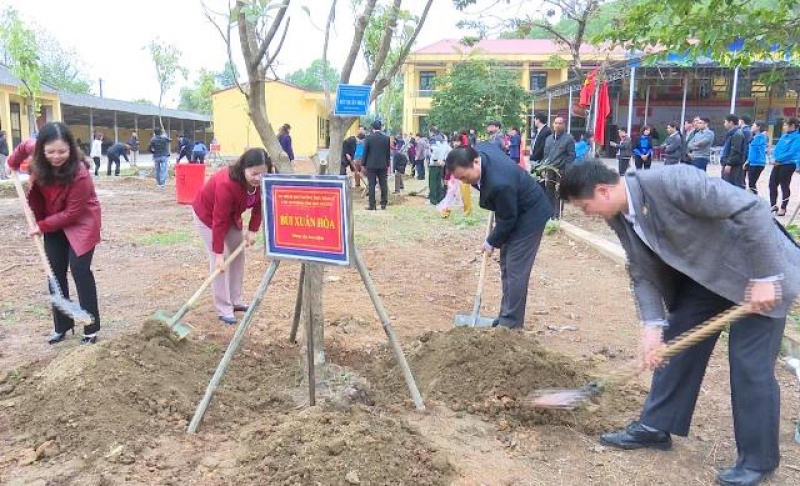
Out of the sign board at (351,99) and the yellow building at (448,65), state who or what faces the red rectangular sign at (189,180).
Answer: the yellow building

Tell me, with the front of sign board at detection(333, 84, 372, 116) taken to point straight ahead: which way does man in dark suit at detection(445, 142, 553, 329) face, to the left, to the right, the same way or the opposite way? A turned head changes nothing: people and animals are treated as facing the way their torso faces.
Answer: to the right

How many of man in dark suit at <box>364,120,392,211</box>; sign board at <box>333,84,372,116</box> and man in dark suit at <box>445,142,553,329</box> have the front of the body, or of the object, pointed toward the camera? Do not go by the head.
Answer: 1

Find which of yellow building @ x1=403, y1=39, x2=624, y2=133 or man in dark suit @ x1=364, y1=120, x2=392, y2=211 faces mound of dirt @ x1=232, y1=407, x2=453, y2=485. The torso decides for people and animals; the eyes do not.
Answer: the yellow building

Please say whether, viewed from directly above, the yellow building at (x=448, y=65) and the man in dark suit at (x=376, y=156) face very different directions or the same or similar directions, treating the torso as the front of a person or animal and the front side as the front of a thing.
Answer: very different directions

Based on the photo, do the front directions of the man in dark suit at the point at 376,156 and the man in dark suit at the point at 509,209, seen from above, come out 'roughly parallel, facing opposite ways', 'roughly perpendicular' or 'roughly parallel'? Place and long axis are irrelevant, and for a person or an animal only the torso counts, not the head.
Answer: roughly perpendicular

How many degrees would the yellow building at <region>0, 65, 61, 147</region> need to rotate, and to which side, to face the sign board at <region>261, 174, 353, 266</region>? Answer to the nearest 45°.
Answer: approximately 45° to its right

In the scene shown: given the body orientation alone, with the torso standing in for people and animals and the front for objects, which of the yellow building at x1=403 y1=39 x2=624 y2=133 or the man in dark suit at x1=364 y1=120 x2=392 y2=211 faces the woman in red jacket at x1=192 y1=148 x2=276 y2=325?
the yellow building

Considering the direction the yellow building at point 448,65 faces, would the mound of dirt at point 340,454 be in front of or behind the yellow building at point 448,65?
in front

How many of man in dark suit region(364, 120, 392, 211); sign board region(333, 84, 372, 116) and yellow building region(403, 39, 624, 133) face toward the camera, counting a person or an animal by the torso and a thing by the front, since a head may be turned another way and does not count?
2

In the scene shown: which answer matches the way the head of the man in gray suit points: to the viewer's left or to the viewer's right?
to the viewer's left

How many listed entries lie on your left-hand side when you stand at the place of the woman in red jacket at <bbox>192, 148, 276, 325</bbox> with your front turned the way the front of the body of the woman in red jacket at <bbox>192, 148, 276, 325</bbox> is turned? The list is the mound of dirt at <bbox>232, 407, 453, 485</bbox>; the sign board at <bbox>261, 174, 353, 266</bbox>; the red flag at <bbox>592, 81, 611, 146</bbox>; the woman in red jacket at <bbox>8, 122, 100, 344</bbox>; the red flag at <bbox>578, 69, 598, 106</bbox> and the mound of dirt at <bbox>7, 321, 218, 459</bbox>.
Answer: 2

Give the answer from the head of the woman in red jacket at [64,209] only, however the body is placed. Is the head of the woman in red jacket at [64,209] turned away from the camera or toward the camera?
toward the camera

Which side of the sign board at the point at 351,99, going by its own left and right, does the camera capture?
front

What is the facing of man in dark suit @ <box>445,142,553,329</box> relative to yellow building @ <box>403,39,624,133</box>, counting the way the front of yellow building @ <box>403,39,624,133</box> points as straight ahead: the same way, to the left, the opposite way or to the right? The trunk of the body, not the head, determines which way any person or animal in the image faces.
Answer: to the right

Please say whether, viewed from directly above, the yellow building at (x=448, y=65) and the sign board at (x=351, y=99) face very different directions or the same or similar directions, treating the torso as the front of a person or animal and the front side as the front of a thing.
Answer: same or similar directions

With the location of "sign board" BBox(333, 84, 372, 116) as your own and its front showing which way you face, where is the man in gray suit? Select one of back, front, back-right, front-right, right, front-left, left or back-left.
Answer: front-left

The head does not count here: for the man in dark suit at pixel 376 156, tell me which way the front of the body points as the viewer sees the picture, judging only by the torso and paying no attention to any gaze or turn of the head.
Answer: away from the camera

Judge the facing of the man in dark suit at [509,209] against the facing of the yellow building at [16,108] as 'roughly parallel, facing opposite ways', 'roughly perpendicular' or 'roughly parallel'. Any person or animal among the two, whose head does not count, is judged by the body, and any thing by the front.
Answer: roughly parallel, facing opposite ways

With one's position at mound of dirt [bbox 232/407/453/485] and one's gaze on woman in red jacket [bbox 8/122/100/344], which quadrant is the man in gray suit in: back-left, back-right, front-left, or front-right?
back-right

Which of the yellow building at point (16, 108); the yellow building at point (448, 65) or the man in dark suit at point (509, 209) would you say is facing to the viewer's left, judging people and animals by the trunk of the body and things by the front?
the man in dark suit

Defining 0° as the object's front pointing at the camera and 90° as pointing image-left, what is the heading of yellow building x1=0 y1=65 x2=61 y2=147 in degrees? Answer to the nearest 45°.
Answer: approximately 315°
